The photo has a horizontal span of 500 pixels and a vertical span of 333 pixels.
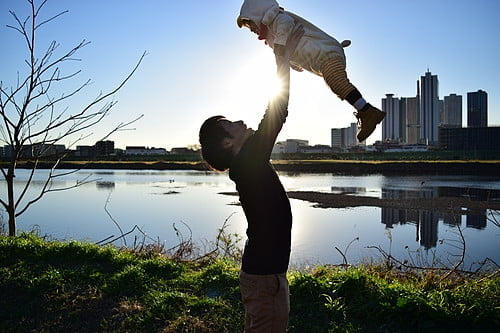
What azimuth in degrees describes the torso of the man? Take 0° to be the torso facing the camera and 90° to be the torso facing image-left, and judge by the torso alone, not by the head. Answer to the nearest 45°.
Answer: approximately 270°

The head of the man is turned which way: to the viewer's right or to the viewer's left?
to the viewer's right
